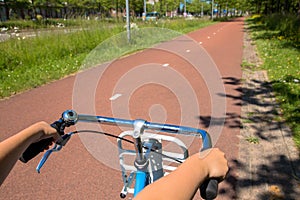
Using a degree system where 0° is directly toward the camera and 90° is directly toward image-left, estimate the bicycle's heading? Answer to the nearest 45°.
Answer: approximately 180°
